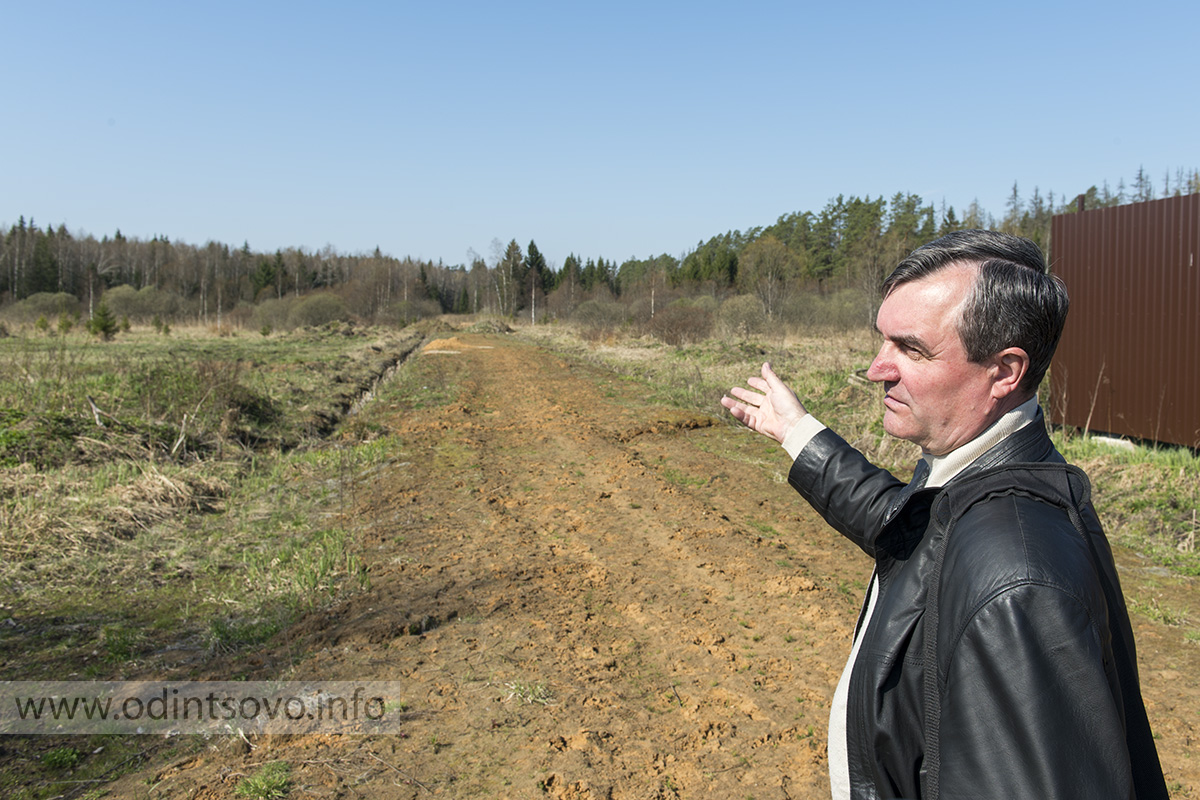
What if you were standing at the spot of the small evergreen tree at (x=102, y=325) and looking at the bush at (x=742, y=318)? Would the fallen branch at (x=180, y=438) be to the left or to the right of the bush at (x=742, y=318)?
right

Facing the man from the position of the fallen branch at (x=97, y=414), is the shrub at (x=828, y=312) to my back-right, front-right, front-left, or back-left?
back-left

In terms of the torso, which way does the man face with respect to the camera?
to the viewer's left

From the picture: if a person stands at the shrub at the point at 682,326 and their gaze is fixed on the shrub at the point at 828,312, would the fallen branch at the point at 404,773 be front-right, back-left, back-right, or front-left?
back-right

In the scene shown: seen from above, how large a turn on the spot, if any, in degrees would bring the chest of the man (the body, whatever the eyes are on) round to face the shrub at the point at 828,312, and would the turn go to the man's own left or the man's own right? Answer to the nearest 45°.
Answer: approximately 90° to the man's own right

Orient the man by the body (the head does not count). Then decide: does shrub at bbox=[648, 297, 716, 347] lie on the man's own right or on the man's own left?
on the man's own right

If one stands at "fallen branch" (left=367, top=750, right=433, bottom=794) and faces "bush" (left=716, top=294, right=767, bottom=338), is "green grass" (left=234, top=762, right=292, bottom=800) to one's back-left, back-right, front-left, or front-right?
back-left

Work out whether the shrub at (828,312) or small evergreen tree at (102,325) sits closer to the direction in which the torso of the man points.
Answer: the small evergreen tree

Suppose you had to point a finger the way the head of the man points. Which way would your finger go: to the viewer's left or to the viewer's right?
to the viewer's left

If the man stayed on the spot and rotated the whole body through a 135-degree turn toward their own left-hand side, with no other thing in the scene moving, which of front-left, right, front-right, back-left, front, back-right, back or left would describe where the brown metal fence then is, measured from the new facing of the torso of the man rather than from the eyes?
back-left
